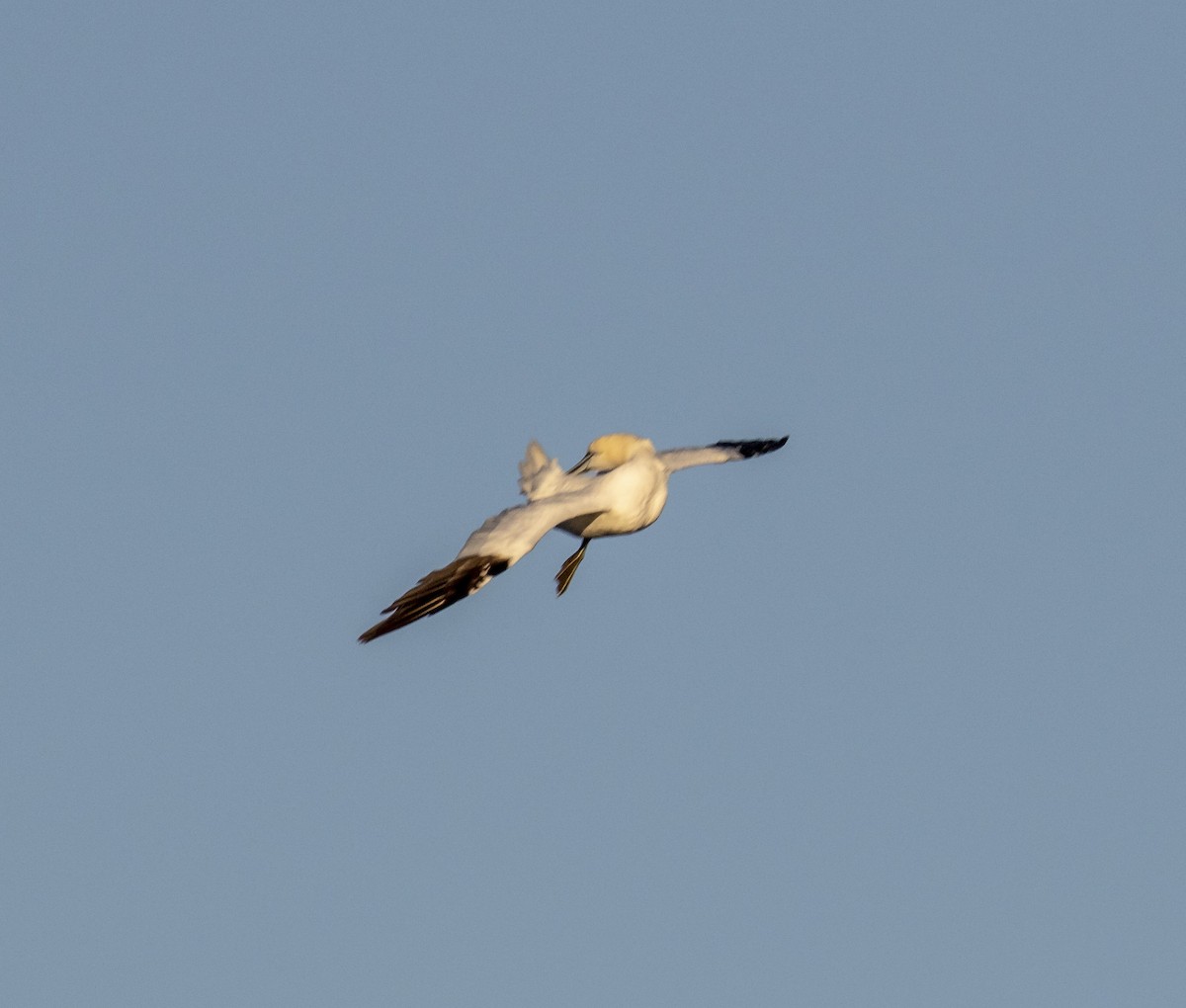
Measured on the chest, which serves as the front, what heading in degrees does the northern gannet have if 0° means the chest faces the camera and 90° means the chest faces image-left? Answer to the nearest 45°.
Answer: approximately 315°
